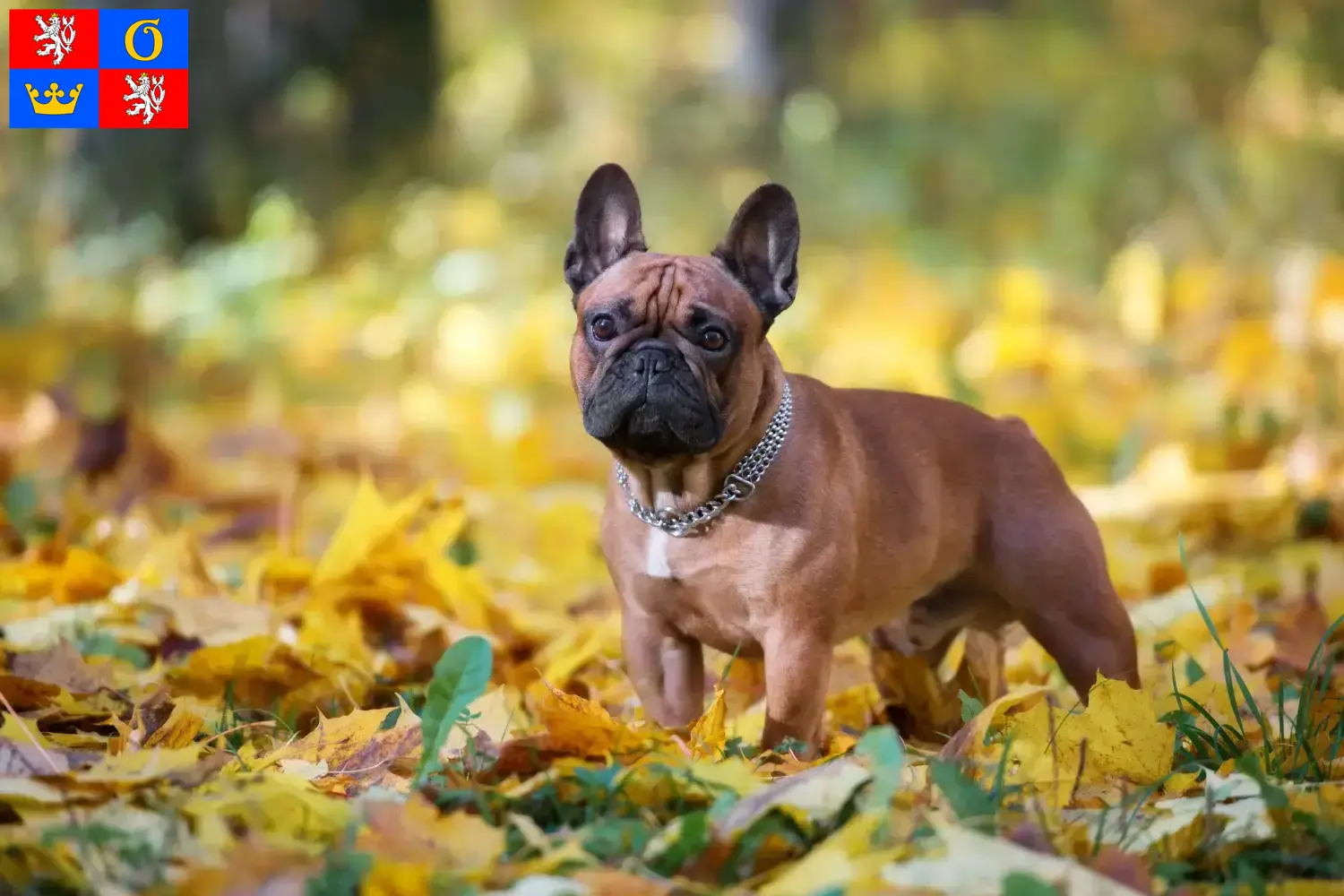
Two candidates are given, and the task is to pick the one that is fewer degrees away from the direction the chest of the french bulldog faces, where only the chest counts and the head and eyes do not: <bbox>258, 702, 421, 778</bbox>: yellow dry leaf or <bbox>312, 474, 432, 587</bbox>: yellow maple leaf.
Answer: the yellow dry leaf

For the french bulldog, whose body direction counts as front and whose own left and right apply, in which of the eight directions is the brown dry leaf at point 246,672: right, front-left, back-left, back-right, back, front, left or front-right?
front-right

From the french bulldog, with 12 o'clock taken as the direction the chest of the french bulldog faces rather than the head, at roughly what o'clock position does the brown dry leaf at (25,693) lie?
The brown dry leaf is roughly at 1 o'clock from the french bulldog.

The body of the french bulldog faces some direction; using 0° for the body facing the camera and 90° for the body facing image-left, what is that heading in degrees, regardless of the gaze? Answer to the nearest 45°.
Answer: approximately 45°

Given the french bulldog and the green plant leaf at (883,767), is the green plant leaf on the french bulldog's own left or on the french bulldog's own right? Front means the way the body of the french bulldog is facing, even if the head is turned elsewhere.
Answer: on the french bulldog's own left

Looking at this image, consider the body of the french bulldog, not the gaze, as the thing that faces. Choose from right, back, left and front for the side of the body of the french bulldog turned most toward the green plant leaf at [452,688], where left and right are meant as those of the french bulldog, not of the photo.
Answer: front

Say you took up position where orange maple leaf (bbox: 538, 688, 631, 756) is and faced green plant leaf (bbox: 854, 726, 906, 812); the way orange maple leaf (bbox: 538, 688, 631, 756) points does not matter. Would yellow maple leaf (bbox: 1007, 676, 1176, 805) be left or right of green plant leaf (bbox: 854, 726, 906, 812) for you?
left

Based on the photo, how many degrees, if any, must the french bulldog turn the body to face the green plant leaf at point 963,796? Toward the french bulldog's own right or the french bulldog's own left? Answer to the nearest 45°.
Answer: approximately 45° to the french bulldog's own left

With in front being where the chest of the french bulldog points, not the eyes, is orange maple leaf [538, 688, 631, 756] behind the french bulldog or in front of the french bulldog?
in front

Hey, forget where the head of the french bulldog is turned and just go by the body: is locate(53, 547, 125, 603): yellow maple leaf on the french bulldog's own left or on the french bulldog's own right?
on the french bulldog's own right

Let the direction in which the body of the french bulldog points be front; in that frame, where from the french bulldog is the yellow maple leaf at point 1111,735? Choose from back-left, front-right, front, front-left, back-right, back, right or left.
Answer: left

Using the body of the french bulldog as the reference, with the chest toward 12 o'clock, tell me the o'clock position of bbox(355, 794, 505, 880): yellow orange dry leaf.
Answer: The yellow orange dry leaf is roughly at 11 o'clock from the french bulldog.
